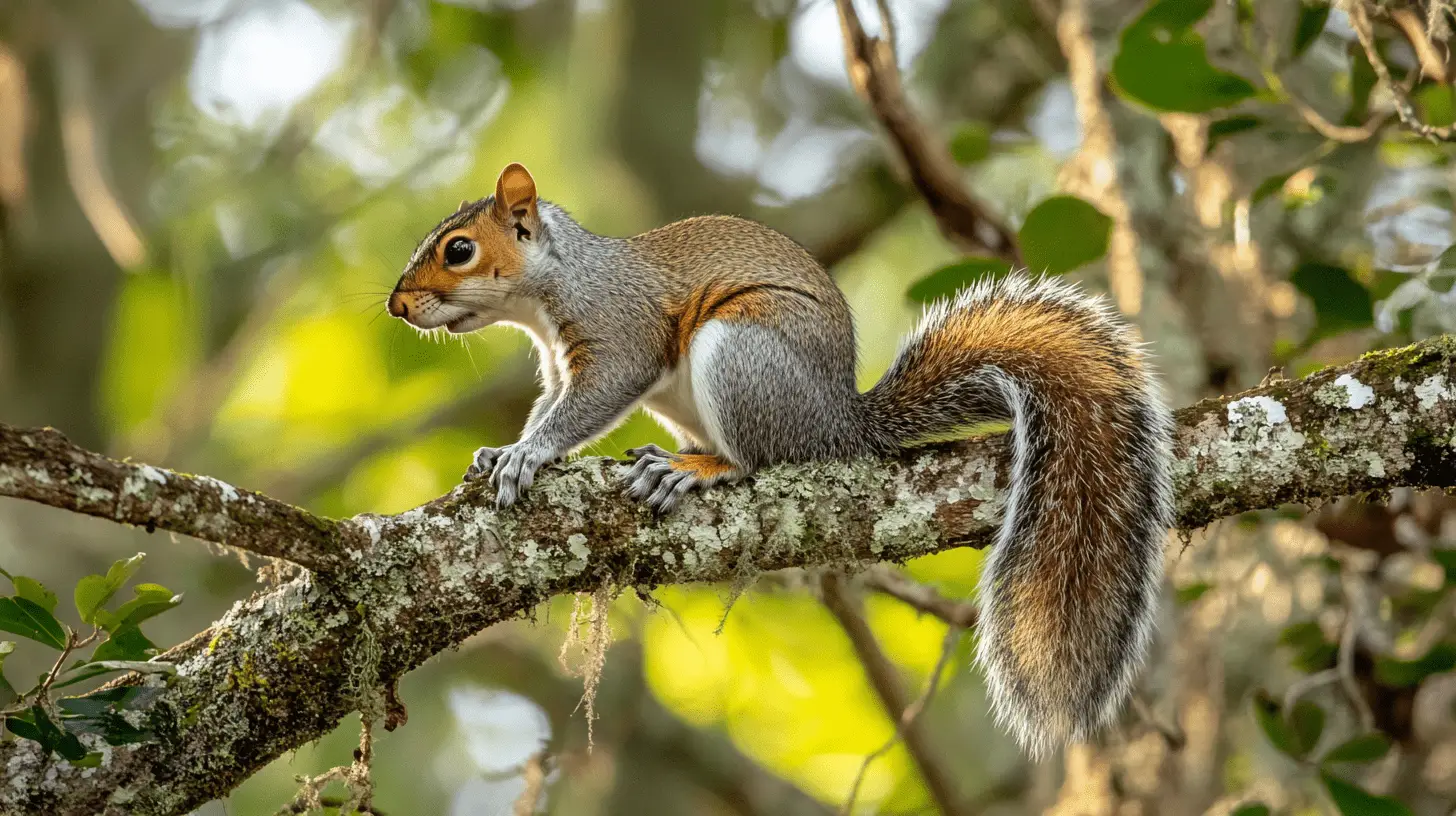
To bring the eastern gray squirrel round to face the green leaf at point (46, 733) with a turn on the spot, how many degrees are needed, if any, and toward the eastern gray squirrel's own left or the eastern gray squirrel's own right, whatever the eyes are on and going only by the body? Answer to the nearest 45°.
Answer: approximately 45° to the eastern gray squirrel's own left

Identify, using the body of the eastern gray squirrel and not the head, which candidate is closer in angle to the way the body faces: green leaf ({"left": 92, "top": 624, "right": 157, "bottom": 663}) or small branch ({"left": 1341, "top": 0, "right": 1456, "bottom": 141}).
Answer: the green leaf

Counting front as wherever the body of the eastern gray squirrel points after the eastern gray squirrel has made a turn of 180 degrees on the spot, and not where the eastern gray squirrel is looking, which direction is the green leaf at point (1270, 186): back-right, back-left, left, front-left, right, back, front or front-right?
front

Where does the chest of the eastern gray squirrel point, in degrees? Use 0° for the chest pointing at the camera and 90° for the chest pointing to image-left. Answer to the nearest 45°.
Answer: approximately 90°

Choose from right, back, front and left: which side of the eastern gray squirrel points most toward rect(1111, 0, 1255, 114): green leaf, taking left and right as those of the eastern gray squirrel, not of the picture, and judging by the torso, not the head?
back

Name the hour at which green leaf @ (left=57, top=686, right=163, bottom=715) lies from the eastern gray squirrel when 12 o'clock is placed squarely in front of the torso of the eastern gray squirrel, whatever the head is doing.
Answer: The green leaf is roughly at 11 o'clock from the eastern gray squirrel.

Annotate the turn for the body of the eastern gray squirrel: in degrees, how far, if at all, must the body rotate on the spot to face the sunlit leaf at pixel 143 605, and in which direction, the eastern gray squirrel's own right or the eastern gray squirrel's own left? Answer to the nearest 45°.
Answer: approximately 45° to the eastern gray squirrel's own left

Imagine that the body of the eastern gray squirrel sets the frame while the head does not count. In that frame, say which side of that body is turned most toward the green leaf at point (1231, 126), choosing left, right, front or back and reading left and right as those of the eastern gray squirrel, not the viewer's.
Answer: back

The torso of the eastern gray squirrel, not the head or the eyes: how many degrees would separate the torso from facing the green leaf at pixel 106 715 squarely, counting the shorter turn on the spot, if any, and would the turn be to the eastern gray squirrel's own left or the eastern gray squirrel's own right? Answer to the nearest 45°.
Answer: approximately 45° to the eastern gray squirrel's own left

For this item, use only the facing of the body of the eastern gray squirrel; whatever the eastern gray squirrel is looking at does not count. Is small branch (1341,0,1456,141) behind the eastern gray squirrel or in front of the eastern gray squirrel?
behind

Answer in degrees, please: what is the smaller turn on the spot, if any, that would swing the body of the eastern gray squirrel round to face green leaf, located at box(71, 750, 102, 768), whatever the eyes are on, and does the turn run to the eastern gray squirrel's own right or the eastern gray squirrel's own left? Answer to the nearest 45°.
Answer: approximately 45° to the eastern gray squirrel's own left

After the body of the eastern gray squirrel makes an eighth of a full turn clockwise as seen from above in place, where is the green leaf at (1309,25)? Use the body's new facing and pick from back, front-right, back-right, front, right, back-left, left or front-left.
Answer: back-right
